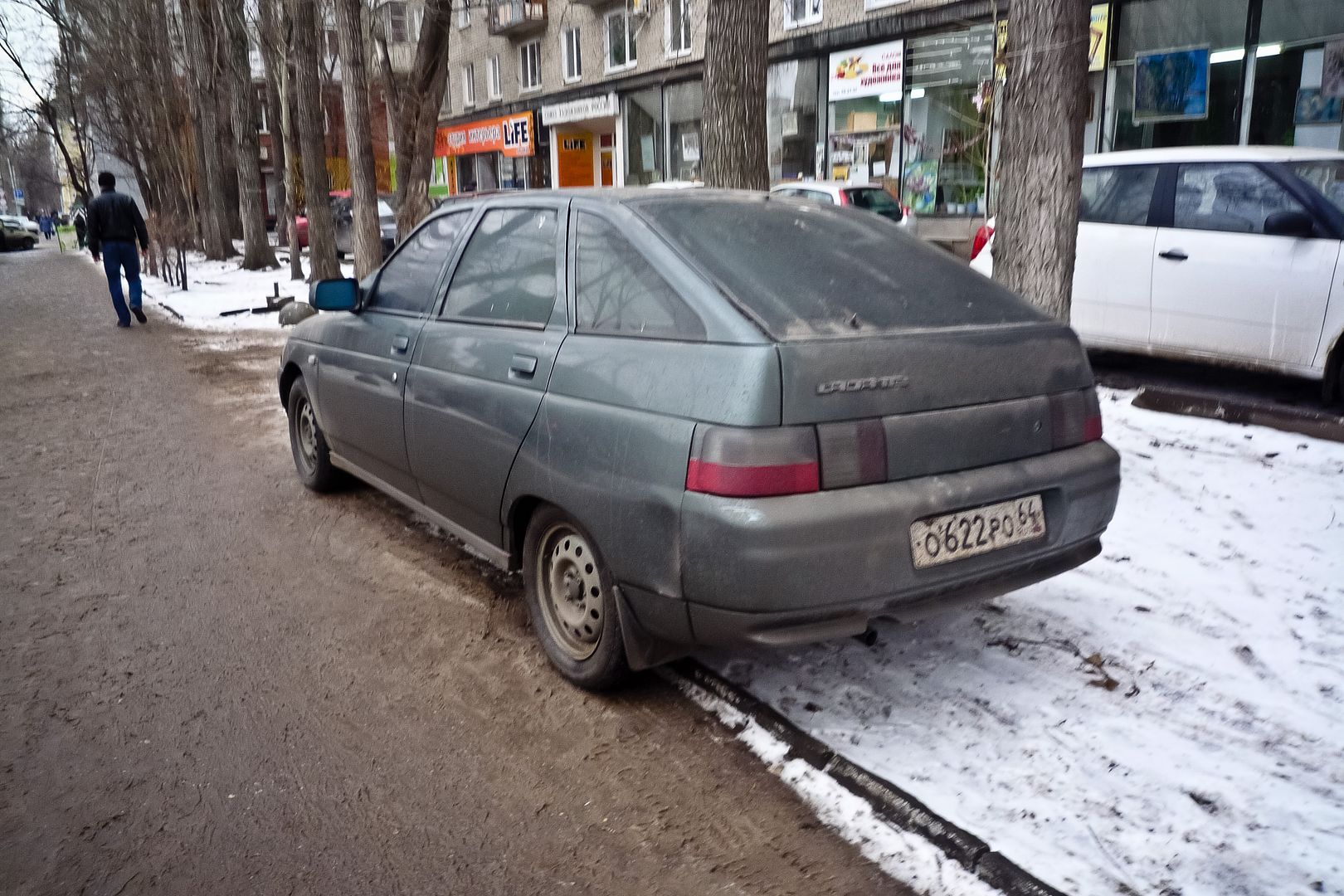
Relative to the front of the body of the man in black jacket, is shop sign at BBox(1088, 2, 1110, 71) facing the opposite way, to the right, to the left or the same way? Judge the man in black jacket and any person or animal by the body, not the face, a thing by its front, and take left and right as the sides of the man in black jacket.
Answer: to the left

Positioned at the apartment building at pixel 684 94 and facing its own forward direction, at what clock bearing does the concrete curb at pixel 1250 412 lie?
The concrete curb is roughly at 10 o'clock from the apartment building.

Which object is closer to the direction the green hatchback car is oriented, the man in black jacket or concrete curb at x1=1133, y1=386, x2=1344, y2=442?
the man in black jacket

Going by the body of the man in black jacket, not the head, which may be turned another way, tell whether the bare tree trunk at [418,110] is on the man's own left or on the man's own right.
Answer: on the man's own right

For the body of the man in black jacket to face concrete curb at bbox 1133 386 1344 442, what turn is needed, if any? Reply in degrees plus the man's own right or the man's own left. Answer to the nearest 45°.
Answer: approximately 135° to the man's own right

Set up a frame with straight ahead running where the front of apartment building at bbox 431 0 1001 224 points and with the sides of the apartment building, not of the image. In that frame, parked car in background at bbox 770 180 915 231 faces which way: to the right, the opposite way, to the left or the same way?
to the right

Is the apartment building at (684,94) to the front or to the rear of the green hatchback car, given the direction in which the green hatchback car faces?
to the front

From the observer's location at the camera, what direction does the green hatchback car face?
facing away from the viewer and to the left of the viewer

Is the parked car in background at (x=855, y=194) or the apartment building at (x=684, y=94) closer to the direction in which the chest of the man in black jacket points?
the apartment building

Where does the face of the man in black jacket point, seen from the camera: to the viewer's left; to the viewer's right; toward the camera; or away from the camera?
away from the camera

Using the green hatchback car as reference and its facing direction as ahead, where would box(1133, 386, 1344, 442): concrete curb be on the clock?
The concrete curb is roughly at 3 o'clock from the green hatchback car.

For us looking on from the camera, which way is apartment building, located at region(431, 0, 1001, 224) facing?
facing the viewer and to the left of the viewer

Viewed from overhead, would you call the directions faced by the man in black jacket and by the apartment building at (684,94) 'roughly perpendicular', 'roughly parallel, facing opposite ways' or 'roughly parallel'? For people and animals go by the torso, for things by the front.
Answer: roughly perpendicular

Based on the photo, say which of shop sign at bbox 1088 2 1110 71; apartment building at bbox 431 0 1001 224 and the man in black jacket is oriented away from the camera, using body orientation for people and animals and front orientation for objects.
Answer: the man in black jacket

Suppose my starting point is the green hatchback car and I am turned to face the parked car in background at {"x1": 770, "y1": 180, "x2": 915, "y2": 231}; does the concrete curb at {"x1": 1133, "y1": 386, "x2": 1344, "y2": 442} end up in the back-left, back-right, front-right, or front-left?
front-right

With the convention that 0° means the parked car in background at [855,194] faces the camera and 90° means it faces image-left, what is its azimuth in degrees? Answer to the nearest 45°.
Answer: approximately 135°

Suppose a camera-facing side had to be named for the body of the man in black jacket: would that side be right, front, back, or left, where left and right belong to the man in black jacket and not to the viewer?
back

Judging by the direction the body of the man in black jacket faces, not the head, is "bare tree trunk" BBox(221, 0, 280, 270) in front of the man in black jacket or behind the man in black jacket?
in front
